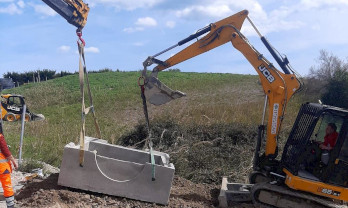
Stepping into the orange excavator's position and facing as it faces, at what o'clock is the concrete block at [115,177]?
The concrete block is roughly at 11 o'clock from the orange excavator.

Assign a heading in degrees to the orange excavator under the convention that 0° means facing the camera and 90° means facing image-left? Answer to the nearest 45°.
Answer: approximately 90°

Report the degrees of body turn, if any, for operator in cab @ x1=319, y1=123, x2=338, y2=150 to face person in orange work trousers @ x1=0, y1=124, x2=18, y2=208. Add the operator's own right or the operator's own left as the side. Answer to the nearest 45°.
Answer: approximately 45° to the operator's own left

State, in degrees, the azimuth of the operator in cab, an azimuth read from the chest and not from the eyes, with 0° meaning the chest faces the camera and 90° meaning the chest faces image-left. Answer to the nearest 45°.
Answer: approximately 90°
